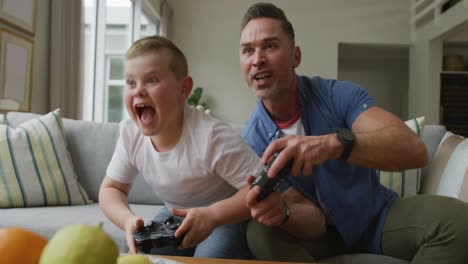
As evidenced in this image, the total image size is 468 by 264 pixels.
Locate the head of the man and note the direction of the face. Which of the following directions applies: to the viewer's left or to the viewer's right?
to the viewer's left

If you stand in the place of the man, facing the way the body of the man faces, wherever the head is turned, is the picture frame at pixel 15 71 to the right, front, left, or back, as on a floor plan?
right

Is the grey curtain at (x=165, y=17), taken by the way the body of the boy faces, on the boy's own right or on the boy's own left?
on the boy's own right

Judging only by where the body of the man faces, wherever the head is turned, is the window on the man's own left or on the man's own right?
on the man's own right

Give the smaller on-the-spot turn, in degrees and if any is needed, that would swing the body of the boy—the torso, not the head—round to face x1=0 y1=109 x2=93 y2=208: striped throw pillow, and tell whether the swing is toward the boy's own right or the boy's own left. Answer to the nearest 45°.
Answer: approximately 90° to the boy's own right

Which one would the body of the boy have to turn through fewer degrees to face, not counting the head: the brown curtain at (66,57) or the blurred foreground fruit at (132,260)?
the blurred foreground fruit

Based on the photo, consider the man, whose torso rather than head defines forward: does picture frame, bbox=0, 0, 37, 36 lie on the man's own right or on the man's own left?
on the man's own right

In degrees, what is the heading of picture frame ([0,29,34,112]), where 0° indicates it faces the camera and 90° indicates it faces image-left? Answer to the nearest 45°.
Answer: approximately 315°

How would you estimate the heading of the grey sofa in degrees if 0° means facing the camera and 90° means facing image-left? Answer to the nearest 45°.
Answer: approximately 0°

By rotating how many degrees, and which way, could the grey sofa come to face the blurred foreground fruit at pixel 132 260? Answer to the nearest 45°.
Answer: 0° — it already faces it

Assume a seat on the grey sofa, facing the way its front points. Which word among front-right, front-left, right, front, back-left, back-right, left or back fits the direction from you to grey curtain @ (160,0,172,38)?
back

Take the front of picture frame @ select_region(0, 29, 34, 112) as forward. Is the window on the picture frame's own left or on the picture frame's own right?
on the picture frame's own left

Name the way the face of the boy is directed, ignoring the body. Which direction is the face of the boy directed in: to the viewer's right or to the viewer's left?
to the viewer's left

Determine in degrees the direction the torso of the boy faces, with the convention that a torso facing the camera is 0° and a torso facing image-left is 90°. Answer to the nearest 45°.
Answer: approximately 45°
